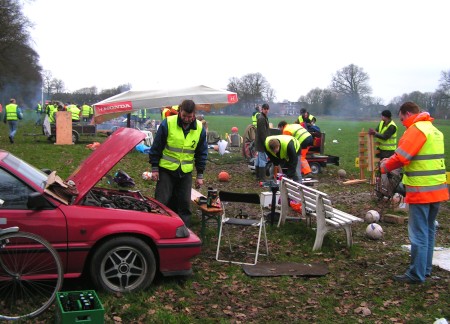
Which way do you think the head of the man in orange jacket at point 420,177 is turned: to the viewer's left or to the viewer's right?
to the viewer's left

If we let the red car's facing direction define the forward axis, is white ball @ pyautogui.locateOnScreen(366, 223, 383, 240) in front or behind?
in front

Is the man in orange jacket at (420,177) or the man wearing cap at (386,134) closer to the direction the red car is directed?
the man in orange jacket

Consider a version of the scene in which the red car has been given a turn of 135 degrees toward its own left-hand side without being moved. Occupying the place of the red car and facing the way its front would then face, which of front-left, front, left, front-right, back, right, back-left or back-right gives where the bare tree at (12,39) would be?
front-right

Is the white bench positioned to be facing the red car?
no

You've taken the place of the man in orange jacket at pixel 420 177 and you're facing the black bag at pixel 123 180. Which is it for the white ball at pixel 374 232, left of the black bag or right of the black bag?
right

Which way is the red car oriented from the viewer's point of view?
to the viewer's right

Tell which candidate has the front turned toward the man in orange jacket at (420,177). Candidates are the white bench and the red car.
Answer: the red car
